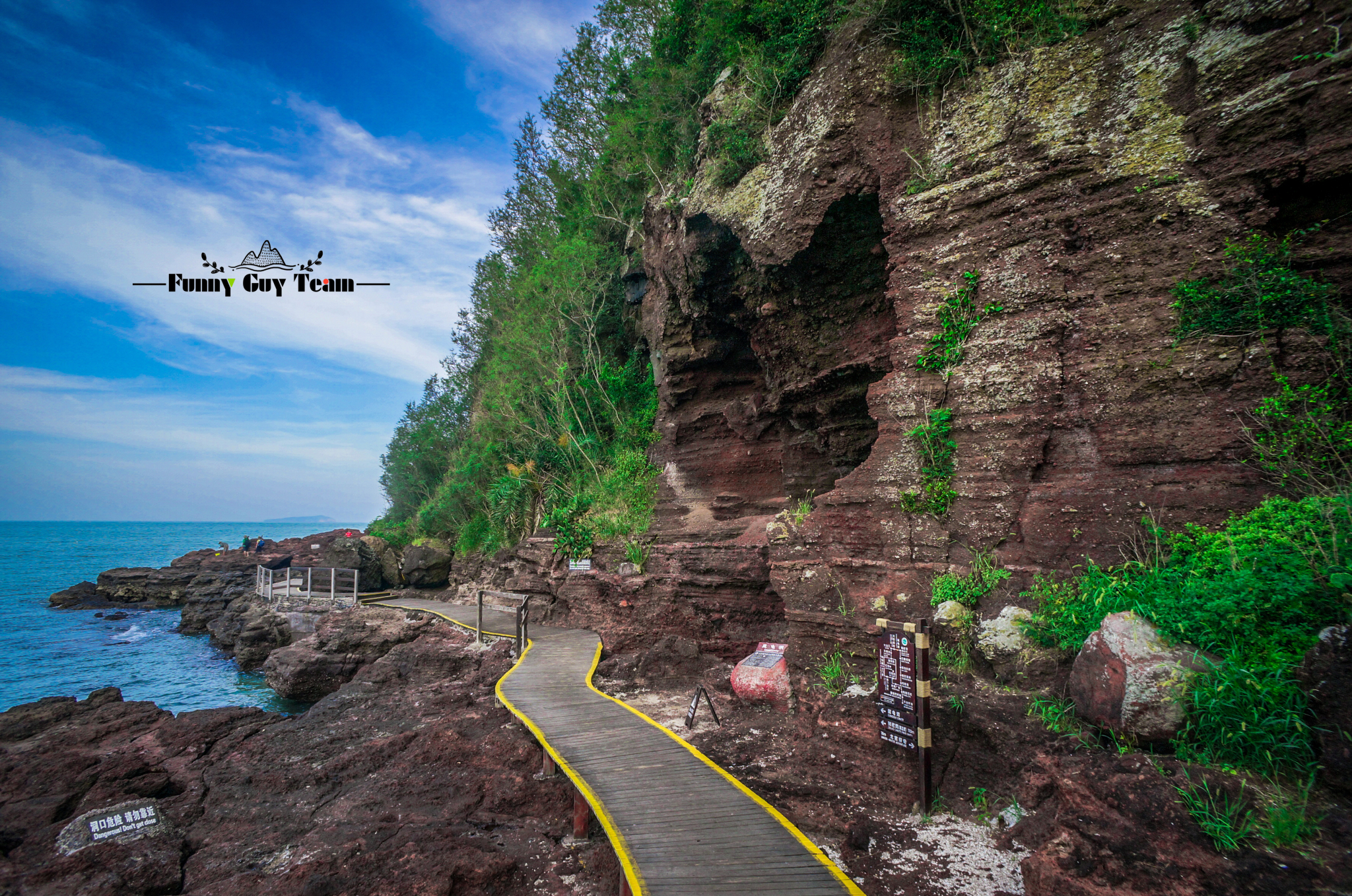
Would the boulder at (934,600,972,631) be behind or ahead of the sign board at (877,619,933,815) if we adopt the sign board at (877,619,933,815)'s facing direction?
behind

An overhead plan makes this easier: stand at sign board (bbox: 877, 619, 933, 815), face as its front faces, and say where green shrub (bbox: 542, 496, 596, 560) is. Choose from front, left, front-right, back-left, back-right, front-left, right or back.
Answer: right

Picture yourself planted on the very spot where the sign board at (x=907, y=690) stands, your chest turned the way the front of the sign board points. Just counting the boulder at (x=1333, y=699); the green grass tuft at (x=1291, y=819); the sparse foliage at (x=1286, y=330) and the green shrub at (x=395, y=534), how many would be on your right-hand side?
1

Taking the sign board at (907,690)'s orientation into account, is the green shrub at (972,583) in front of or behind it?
behind

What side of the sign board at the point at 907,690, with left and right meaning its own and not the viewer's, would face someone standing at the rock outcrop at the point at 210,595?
right

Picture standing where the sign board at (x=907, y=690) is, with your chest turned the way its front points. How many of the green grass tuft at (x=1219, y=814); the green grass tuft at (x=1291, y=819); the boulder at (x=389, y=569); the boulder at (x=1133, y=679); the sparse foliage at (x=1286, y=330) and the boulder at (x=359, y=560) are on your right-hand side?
2

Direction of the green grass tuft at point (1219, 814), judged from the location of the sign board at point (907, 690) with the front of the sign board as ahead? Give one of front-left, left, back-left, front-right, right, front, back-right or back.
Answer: left

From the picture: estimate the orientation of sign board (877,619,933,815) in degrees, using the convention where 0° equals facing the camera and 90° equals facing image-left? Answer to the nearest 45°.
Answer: approximately 45°

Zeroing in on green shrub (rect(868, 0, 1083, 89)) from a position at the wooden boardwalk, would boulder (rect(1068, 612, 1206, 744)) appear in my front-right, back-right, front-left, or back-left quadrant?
front-right

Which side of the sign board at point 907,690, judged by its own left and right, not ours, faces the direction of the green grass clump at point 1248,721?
left

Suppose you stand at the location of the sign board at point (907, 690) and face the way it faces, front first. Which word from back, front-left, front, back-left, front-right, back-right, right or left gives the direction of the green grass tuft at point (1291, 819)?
left

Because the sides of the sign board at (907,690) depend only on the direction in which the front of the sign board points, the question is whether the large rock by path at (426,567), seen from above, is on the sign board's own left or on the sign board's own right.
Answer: on the sign board's own right

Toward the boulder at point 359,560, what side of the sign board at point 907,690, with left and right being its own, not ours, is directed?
right
